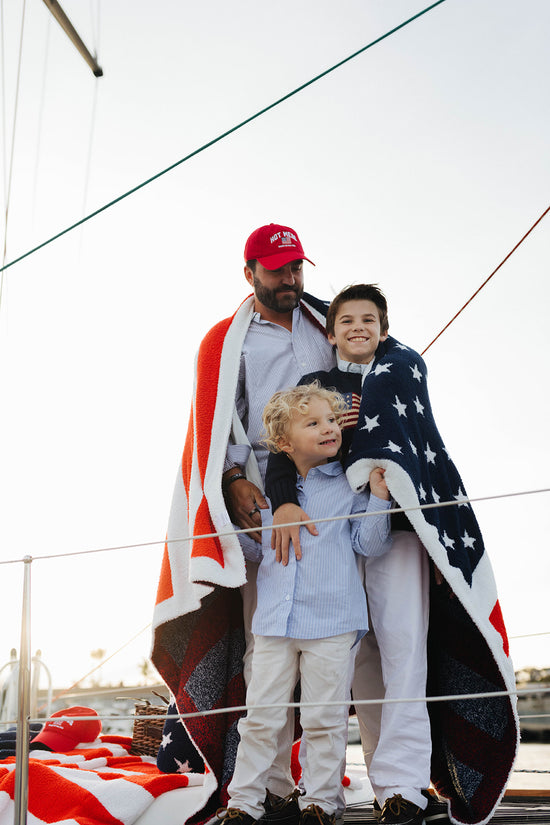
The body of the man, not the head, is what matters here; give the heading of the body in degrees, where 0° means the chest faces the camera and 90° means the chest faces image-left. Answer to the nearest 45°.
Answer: approximately 315°
